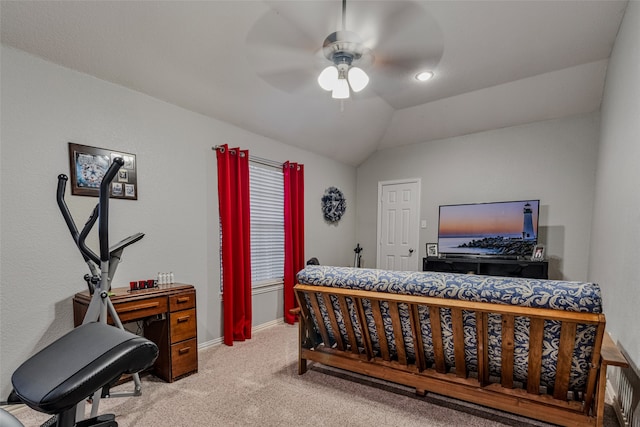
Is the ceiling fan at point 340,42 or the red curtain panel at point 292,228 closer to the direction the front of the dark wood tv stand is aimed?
the ceiling fan

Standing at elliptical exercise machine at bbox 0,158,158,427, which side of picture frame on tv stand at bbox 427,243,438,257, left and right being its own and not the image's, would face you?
front

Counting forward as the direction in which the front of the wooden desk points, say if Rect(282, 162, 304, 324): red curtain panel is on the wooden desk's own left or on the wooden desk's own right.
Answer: on the wooden desk's own left

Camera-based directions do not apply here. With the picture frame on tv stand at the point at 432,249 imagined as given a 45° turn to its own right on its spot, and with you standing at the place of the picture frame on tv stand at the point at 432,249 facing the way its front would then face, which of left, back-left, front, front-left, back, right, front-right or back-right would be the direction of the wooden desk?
front

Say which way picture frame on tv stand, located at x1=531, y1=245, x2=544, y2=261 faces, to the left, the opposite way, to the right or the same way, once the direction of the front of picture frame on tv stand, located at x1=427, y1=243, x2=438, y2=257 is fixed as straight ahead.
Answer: the same way

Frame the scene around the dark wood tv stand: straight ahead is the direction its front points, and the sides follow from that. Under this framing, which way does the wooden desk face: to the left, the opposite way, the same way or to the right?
to the left

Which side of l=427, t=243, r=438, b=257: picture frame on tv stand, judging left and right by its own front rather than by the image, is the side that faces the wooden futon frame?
front

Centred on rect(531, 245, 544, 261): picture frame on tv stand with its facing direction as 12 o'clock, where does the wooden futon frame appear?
The wooden futon frame is roughly at 12 o'clock from the picture frame on tv stand.

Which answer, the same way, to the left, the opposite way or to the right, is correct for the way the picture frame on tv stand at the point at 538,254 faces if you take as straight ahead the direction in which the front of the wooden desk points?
to the right

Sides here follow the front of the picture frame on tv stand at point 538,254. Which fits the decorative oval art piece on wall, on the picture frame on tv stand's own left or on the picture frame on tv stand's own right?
on the picture frame on tv stand's own right

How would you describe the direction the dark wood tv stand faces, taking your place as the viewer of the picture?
facing the viewer

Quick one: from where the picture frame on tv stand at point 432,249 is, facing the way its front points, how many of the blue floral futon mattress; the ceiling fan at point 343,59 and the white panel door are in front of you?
2

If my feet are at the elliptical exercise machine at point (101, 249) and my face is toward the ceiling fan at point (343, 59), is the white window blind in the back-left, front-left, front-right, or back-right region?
front-left
